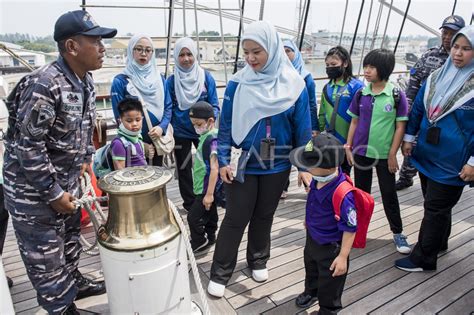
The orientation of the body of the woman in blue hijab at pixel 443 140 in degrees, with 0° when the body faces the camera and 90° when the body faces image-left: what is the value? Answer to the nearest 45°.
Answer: approximately 45°

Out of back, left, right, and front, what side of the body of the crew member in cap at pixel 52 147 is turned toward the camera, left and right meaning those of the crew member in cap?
right

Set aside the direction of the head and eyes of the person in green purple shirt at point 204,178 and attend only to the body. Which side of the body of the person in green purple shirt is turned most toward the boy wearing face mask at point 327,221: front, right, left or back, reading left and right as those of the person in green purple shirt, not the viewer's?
left

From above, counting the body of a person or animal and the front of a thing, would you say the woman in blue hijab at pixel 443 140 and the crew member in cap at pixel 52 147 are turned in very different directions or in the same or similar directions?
very different directions

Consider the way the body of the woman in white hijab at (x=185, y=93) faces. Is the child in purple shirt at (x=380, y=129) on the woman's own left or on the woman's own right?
on the woman's own left

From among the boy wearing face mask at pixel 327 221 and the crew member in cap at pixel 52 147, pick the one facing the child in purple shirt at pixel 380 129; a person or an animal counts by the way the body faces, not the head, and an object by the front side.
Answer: the crew member in cap

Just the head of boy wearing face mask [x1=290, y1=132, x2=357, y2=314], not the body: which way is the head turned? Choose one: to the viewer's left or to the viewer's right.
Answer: to the viewer's left

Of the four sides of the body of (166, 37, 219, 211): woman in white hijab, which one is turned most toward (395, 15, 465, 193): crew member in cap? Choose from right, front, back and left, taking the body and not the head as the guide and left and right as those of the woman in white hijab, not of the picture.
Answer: left

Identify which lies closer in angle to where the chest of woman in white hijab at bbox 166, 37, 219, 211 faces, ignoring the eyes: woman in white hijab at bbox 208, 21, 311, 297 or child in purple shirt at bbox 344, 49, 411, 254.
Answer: the woman in white hijab

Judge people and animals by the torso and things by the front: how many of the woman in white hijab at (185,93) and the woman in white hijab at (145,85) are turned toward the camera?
2

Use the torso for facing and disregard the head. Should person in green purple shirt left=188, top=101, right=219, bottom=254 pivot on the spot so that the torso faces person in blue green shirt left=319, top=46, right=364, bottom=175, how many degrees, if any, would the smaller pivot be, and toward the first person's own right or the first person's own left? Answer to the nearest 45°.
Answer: approximately 180°

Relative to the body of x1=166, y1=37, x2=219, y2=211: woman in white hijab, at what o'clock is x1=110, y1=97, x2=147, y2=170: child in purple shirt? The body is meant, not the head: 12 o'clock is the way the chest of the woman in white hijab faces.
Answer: The child in purple shirt is roughly at 1 o'clock from the woman in white hijab.

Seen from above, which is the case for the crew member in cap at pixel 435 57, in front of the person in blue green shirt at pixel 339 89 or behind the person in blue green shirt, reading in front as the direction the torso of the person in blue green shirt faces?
behind
